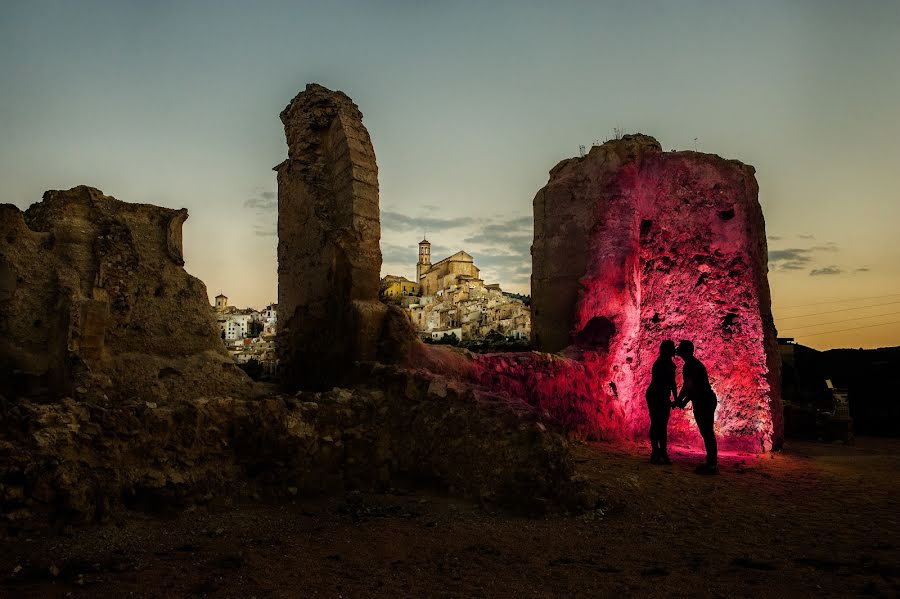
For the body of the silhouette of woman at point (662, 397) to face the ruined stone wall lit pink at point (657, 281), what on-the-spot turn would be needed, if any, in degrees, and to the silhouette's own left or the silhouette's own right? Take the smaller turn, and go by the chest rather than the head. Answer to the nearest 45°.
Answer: approximately 90° to the silhouette's own left

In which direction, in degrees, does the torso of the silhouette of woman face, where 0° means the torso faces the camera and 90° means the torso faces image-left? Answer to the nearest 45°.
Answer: approximately 270°

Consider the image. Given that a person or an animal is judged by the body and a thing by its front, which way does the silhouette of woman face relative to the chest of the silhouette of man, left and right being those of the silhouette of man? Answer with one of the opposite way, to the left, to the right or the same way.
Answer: the opposite way

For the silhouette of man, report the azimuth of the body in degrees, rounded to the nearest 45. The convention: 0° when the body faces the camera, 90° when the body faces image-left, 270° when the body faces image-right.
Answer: approximately 90°

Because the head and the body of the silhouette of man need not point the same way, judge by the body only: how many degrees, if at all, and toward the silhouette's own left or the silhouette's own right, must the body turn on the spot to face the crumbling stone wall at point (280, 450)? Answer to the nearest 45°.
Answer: approximately 45° to the silhouette's own left

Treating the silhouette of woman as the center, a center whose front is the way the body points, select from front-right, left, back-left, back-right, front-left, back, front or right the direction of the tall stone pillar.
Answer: back

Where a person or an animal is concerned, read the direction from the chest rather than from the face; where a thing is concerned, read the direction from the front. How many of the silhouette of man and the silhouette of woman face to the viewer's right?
1
